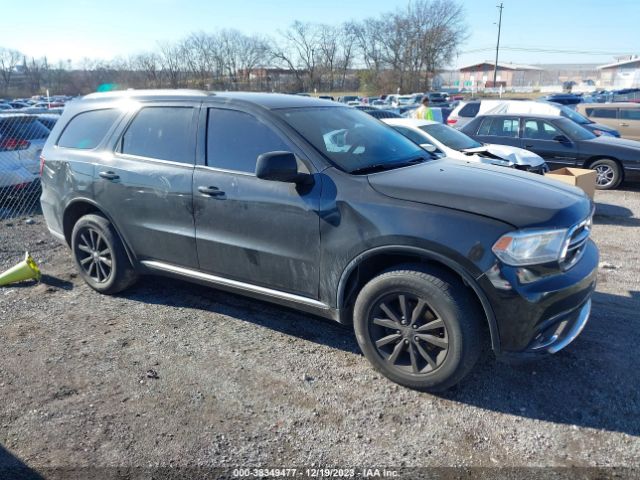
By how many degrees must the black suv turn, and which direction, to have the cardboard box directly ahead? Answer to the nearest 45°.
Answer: approximately 90° to its left

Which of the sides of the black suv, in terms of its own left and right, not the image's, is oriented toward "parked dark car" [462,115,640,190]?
left

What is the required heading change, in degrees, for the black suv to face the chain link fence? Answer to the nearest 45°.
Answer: approximately 180°

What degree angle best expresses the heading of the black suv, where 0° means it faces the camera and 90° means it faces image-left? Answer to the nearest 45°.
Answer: approximately 315°

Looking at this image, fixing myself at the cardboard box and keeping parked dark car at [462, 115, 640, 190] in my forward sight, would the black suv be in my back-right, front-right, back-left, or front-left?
back-left
